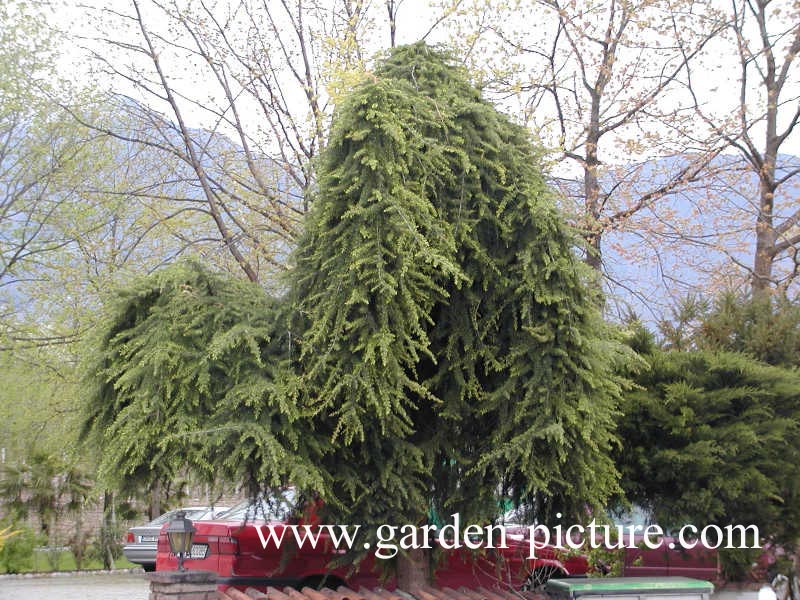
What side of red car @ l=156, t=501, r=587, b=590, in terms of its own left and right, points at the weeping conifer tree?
right

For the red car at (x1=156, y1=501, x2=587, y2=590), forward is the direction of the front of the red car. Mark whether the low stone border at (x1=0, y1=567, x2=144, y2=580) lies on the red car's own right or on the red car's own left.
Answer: on the red car's own left

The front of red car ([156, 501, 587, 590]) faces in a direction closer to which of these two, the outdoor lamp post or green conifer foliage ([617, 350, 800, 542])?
the green conifer foliage

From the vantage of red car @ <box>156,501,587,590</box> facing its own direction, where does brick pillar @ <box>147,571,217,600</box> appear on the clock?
The brick pillar is roughly at 5 o'clock from the red car.

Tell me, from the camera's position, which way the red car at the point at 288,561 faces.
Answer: facing away from the viewer and to the right of the viewer

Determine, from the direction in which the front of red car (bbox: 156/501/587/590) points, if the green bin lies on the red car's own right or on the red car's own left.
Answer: on the red car's own right

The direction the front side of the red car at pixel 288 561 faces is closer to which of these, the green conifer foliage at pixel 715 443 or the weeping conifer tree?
the green conifer foliage
